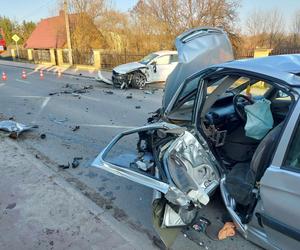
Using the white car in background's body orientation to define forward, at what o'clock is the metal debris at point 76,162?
The metal debris is roughly at 11 o'clock from the white car in background.

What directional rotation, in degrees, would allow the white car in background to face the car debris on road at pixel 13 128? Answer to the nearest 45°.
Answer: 0° — it already faces it

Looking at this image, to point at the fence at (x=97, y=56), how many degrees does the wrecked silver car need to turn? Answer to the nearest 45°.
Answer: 0° — it already faces it

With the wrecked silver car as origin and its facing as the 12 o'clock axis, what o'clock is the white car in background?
The white car in background is roughly at 1 o'clock from the wrecked silver car.

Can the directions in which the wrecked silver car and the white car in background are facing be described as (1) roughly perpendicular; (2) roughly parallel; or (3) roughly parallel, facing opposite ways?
roughly perpendicular

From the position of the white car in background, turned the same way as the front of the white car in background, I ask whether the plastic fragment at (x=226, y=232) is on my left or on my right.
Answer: on my left

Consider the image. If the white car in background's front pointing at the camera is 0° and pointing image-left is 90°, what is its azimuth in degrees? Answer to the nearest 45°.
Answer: approximately 45°

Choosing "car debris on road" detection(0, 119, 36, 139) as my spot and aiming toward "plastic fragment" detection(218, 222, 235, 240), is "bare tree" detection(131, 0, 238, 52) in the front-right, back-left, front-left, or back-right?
back-left

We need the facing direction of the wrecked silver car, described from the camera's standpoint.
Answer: facing away from the viewer and to the left of the viewer

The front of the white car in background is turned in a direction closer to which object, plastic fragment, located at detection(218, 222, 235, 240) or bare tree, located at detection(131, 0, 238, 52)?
the plastic fragment
